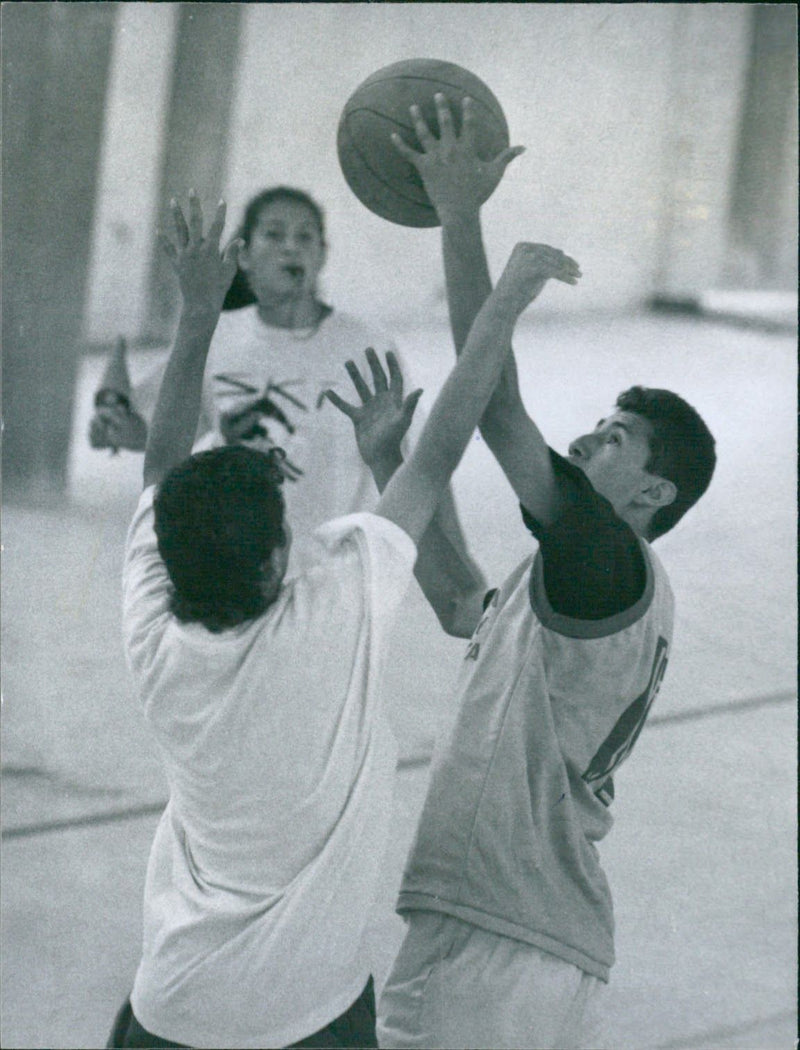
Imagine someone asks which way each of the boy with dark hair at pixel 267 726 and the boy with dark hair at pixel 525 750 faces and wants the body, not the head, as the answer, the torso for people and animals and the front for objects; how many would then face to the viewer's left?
1

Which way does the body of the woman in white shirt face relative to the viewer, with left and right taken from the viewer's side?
facing the viewer

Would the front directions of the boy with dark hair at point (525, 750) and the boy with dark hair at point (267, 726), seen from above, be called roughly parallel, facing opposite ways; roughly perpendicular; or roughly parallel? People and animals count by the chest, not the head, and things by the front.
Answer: roughly perpendicular

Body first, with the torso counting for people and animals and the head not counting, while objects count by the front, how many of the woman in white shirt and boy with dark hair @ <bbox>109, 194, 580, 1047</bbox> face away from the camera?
1

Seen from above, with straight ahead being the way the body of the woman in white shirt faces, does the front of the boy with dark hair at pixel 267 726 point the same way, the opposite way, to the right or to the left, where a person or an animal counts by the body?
the opposite way

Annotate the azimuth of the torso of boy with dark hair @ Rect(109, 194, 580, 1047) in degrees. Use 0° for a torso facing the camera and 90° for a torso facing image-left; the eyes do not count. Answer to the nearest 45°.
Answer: approximately 180°

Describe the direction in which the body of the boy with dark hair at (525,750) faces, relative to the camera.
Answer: to the viewer's left
